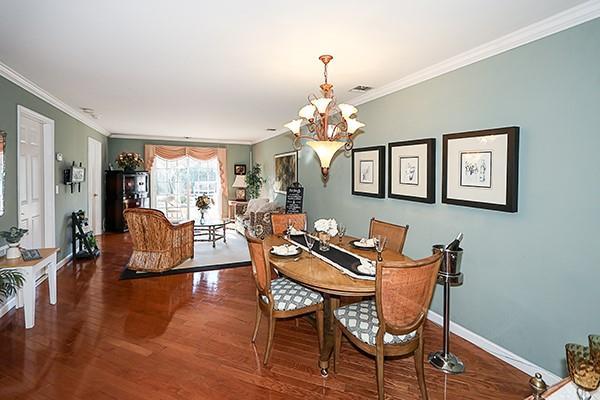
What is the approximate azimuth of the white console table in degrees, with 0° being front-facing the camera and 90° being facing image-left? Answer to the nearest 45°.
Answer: approximately 315°

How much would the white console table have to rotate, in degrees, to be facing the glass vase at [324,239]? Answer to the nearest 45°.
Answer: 0° — it already faces it

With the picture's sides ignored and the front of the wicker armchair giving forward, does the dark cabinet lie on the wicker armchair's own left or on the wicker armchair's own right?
on the wicker armchair's own left

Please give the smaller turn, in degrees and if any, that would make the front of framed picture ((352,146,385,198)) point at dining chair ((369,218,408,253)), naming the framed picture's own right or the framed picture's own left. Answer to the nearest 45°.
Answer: approximately 45° to the framed picture's own left

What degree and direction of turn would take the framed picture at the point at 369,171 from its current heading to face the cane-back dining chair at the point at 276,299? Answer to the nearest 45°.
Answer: approximately 45° to its left

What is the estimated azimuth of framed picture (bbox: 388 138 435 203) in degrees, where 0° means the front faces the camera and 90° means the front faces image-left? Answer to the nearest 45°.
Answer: approximately 45°

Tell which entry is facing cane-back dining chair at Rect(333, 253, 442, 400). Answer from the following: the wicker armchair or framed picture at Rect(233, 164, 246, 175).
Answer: the framed picture

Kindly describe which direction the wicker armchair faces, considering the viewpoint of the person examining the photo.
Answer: facing away from the viewer and to the right of the viewer

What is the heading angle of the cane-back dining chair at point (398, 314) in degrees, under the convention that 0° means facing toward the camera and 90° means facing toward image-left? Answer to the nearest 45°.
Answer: approximately 135°

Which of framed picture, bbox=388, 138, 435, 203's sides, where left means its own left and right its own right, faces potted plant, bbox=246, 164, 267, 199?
right

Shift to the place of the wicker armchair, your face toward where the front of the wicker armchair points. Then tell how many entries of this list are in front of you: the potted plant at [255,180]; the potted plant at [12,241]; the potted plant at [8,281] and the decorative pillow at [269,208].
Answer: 2
